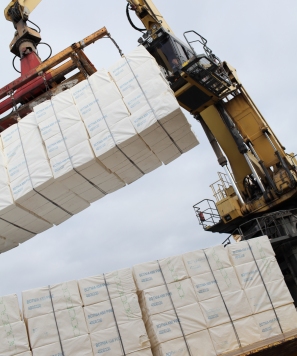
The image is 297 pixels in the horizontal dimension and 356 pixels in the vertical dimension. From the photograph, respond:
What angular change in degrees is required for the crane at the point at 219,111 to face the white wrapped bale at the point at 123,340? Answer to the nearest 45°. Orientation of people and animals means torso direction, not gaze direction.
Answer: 0° — it already faces it

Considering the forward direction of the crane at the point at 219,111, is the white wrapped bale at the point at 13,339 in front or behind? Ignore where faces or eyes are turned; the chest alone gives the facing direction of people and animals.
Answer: in front

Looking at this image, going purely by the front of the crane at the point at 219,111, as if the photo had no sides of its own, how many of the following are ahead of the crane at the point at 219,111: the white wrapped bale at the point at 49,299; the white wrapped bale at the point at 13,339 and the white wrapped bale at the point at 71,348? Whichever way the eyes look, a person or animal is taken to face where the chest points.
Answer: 3

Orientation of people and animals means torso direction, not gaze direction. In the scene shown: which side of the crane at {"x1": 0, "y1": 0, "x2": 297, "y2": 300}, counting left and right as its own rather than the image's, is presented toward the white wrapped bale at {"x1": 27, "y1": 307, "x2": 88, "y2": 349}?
front

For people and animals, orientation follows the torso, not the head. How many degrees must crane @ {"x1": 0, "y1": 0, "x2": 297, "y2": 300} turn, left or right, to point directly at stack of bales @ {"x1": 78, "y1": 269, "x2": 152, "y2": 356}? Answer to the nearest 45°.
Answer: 0° — it already faces it

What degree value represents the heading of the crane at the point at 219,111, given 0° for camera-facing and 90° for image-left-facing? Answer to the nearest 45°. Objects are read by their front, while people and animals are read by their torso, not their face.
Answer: approximately 45°

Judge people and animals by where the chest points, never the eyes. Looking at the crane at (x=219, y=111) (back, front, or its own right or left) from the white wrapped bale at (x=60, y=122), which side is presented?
front

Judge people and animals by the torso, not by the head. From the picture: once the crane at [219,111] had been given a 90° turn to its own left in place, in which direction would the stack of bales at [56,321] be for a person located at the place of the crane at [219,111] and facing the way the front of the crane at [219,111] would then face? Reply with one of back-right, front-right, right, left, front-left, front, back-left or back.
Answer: right

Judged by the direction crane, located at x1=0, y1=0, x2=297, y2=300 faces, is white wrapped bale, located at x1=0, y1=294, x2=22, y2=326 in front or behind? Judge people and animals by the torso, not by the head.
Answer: in front
